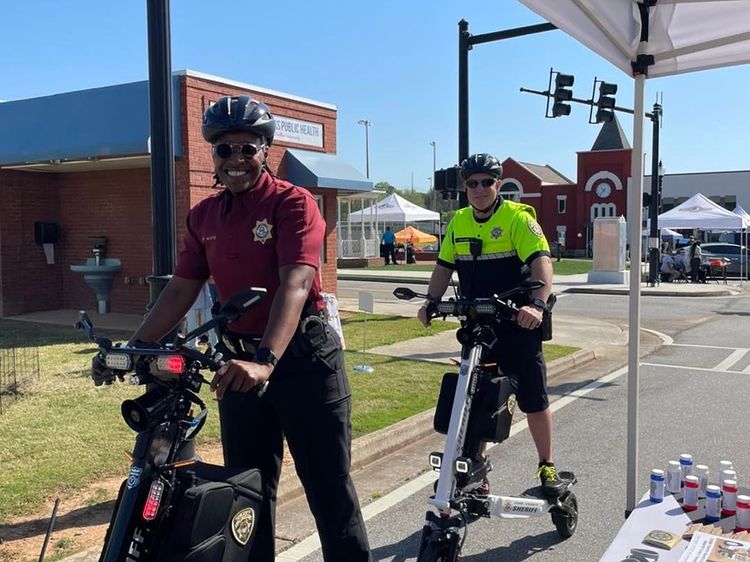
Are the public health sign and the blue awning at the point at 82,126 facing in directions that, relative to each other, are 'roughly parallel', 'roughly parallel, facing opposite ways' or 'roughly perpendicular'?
roughly perpendicular

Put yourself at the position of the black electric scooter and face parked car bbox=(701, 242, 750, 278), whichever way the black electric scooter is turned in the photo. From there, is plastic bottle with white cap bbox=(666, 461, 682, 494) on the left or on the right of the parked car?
right

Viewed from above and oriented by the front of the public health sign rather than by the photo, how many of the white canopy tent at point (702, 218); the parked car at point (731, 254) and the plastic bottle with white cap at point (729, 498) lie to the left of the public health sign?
2

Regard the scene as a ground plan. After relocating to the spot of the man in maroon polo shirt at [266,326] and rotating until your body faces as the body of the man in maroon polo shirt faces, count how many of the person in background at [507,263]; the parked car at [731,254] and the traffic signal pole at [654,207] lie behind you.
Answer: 3

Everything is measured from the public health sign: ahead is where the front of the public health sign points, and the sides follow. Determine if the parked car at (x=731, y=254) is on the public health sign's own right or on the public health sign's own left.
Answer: on the public health sign's own left

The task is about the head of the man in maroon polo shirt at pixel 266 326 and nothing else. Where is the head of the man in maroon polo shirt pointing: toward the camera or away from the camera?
toward the camera

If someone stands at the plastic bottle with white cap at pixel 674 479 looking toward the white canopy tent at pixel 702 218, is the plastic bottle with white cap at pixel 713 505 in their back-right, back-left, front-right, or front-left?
back-right

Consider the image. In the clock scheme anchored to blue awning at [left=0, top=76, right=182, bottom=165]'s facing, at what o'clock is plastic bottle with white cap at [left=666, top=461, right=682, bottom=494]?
The plastic bottle with white cap is roughly at 10 o'clock from the blue awning.

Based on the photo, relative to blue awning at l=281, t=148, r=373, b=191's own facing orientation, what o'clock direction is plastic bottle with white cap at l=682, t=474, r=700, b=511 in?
The plastic bottle with white cap is roughly at 1 o'clock from the blue awning.

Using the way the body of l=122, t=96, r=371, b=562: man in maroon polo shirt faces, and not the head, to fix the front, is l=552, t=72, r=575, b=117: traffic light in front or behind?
behind

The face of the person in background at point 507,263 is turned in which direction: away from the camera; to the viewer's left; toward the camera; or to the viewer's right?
toward the camera

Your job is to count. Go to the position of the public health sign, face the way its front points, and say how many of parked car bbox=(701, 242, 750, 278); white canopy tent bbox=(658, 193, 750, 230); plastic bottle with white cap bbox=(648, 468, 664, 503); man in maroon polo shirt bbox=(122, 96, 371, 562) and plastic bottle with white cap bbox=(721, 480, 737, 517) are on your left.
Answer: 2

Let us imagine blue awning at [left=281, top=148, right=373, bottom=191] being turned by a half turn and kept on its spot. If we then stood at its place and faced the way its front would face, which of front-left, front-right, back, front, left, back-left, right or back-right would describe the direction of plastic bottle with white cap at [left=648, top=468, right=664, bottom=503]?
back-left

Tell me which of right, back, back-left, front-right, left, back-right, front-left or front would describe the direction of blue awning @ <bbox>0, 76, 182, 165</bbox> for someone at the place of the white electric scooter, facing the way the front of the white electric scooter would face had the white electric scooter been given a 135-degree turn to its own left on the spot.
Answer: back-left

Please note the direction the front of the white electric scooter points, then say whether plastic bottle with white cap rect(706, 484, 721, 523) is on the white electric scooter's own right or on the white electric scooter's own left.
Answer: on the white electric scooter's own left

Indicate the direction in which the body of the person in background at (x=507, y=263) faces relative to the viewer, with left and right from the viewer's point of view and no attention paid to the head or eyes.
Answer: facing the viewer and to the left of the viewer
